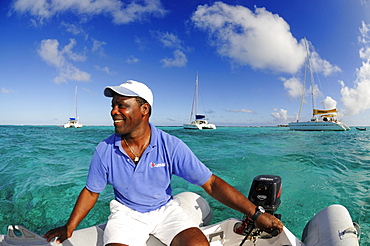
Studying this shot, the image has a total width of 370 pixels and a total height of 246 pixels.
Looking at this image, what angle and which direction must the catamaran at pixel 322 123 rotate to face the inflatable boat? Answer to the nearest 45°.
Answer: approximately 90° to its left

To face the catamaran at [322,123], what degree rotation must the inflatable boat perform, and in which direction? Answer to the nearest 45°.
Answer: approximately 180°

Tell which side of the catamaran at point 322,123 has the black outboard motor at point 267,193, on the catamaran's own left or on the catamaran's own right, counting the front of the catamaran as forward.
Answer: on the catamaran's own left

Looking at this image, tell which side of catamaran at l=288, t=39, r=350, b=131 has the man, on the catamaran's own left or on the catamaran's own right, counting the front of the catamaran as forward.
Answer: on the catamaran's own left

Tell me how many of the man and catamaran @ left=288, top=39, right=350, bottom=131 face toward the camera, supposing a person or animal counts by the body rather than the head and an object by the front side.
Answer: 1

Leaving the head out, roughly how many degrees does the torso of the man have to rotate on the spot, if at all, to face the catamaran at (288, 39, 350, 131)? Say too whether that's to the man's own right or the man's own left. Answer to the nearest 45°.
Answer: approximately 135° to the man's own left

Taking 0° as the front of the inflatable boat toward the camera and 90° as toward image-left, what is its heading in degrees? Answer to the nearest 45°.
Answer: approximately 45°

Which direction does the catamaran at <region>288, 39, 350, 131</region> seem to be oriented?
to the viewer's left

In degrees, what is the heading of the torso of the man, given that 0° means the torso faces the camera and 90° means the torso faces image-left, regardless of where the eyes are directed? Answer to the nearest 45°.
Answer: approximately 0°

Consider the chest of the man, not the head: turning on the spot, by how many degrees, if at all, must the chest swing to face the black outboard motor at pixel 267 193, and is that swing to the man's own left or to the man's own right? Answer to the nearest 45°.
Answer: approximately 90° to the man's own left
